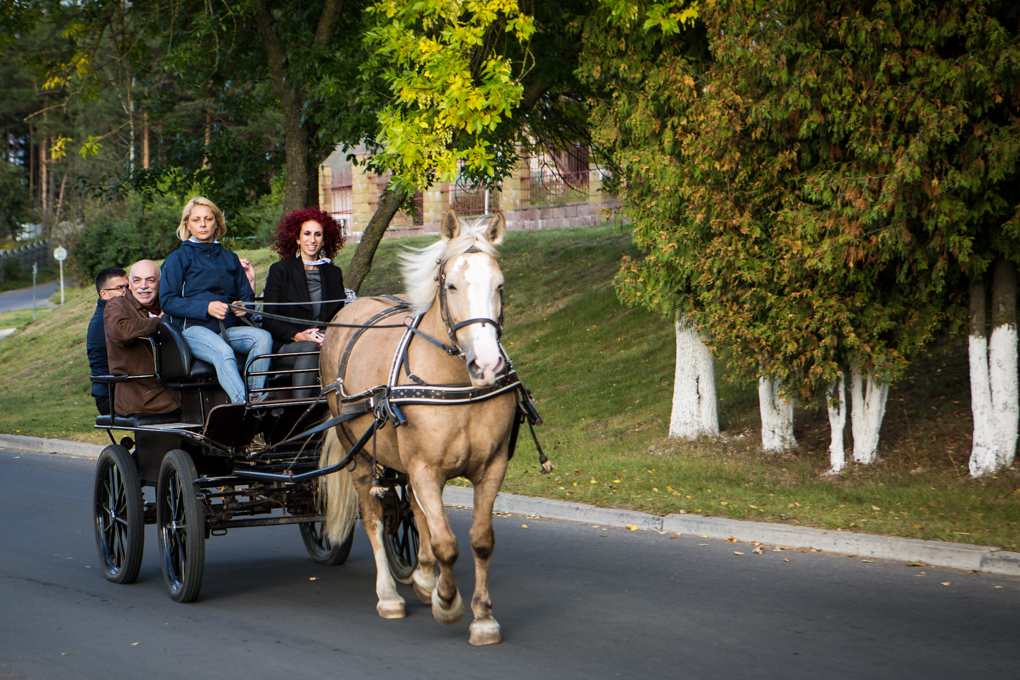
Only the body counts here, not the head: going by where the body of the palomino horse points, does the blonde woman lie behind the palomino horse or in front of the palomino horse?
behind

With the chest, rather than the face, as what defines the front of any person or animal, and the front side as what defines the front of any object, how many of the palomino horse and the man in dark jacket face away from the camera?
0

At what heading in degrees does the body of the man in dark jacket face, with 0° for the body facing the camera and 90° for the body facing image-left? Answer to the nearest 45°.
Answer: approximately 315°

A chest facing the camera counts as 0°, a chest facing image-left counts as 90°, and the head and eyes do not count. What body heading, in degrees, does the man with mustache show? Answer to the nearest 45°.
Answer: approximately 315°

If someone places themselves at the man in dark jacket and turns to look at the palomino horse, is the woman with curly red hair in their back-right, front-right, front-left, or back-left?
front-left

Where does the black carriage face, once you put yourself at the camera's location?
facing the viewer and to the right of the viewer
